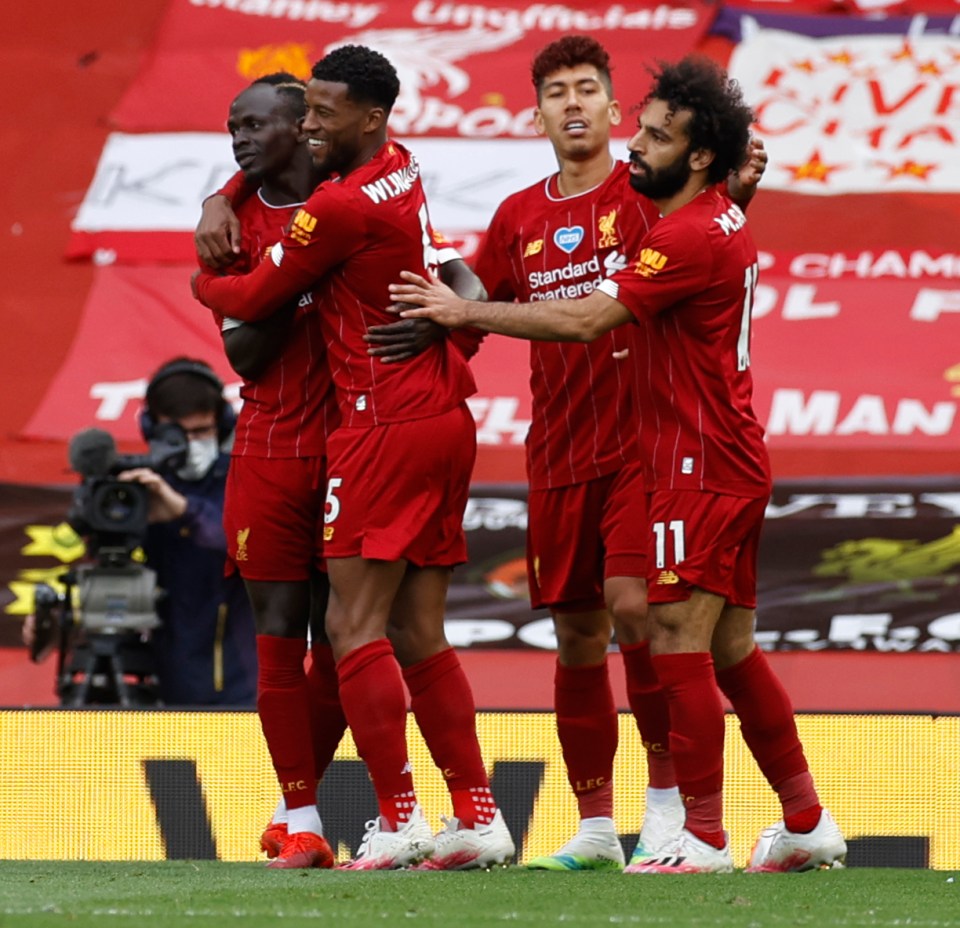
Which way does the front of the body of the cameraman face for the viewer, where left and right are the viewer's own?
facing the viewer and to the left of the viewer

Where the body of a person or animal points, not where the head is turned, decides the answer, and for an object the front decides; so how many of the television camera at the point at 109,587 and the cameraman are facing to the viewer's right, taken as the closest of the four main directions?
0

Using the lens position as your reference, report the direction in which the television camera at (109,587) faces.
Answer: facing the viewer
